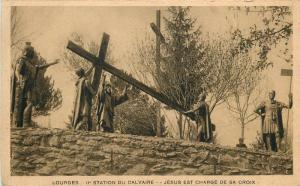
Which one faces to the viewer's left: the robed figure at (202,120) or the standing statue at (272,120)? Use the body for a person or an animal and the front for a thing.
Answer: the robed figure

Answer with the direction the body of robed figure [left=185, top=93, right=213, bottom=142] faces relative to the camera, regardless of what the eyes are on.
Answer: to the viewer's left

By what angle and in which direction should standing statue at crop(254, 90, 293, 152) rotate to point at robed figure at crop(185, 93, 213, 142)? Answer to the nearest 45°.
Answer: approximately 90° to its right

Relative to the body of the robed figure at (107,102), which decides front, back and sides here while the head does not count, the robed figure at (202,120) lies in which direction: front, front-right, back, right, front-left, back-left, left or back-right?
front-left

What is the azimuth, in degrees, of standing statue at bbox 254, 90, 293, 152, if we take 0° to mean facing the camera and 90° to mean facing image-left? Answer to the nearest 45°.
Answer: approximately 0°

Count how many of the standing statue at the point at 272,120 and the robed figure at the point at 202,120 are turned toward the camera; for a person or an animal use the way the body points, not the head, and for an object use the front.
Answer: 1

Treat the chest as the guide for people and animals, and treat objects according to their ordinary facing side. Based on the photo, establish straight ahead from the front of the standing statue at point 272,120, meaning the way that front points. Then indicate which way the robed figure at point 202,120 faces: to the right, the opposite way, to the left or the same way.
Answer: to the right
